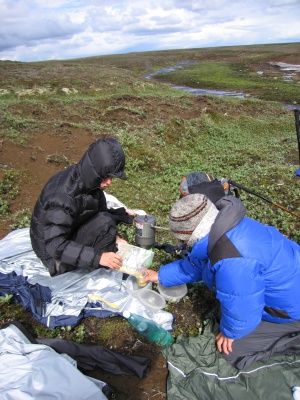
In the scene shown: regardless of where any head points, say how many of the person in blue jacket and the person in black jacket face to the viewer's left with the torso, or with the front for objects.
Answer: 1

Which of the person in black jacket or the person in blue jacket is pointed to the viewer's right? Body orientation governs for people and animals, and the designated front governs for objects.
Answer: the person in black jacket

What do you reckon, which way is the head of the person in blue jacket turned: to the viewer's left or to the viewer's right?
to the viewer's left

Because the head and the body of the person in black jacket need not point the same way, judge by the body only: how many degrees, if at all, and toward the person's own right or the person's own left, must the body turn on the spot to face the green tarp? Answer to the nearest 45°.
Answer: approximately 45° to the person's own right

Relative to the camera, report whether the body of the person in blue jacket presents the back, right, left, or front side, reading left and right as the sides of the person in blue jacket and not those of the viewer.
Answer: left

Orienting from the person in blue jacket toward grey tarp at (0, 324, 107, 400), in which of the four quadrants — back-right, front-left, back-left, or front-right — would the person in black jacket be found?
front-right

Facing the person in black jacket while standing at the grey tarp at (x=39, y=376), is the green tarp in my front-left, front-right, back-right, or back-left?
front-right

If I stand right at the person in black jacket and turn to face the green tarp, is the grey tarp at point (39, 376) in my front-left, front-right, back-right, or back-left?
front-right

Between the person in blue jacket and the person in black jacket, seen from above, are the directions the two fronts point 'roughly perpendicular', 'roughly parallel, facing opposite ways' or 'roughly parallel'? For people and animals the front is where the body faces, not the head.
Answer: roughly parallel, facing opposite ways

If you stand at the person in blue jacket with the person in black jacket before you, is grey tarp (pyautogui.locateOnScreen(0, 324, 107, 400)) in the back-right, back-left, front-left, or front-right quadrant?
front-left

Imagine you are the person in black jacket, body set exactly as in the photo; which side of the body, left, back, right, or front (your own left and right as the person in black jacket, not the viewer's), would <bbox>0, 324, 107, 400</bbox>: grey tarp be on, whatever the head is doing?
right

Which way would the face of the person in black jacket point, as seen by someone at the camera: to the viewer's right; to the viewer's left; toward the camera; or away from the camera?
to the viewer's right

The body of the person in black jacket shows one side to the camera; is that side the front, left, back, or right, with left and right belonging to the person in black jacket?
right
